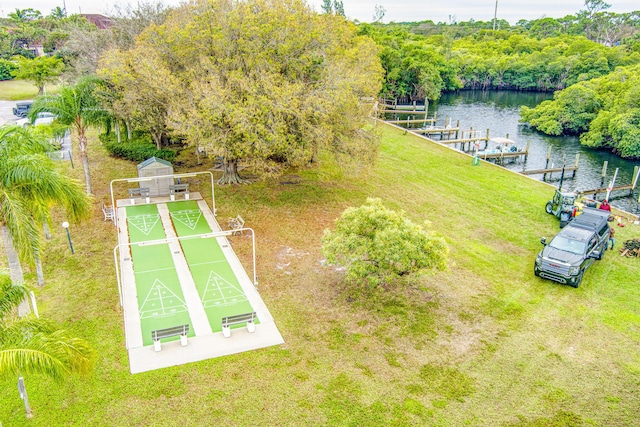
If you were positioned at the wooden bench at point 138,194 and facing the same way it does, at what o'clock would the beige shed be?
The beige shed is roughly at 8 o'clock from the wooden bench.

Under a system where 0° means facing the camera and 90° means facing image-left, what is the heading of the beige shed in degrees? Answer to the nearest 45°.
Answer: approximately 0°

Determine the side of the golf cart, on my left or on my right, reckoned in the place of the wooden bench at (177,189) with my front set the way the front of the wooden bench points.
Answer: on my left

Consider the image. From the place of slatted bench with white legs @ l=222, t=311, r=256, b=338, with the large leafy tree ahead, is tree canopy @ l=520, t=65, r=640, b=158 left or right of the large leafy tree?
right

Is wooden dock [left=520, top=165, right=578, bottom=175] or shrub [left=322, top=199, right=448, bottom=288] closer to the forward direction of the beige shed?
the shrub

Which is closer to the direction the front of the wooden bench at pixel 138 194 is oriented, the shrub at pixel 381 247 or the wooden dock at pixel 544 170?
the shrub

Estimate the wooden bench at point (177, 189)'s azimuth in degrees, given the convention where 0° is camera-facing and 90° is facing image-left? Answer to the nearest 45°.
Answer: approximately 0°

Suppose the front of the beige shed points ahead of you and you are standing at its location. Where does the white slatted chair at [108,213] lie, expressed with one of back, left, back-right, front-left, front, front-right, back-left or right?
front-right

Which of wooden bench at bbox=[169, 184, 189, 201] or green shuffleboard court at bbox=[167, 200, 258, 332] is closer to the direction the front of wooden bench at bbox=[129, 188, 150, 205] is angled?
the green shuffleboard court

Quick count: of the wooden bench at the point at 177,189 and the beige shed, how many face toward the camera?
2

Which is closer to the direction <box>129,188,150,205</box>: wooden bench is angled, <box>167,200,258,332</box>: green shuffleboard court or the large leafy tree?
the green shuffleboard court

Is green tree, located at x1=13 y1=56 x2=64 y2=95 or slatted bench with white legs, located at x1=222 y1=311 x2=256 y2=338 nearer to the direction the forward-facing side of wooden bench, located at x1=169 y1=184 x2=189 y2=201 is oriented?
the slatted bench with white legs

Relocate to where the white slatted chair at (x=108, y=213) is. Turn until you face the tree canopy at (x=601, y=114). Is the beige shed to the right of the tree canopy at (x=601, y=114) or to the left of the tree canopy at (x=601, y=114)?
left

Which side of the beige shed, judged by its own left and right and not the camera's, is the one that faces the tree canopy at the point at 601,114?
left
